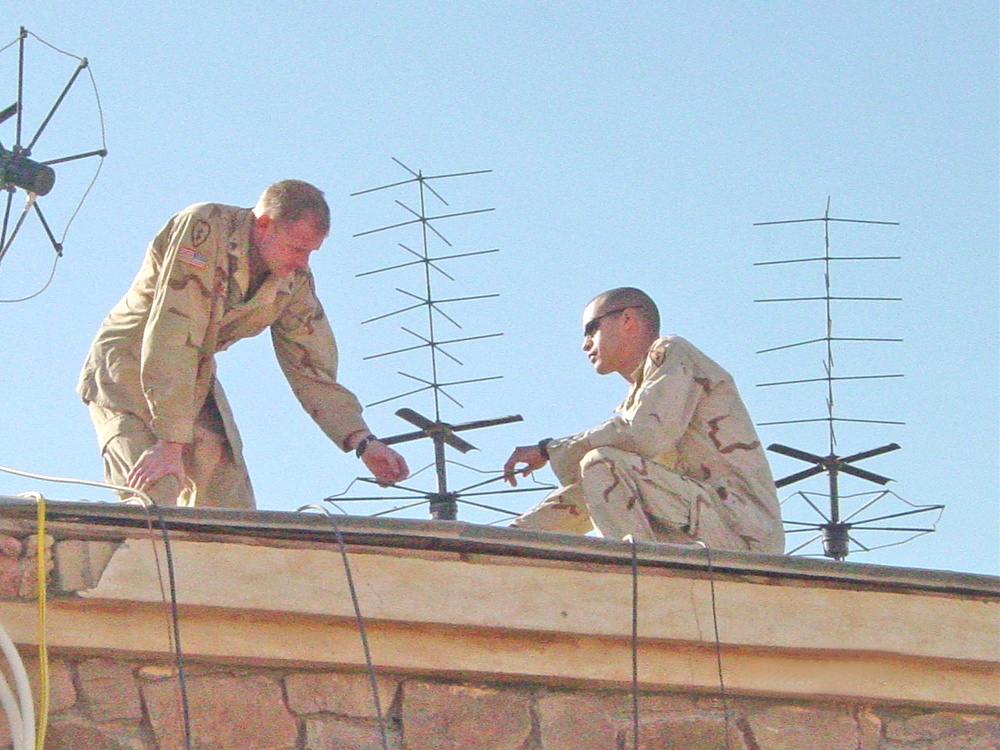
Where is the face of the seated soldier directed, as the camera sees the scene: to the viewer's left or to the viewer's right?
to the viewer's left

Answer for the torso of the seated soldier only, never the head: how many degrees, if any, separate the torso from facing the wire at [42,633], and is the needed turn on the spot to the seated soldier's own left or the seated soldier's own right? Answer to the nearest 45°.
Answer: approximately 45° to the seated soldier's own left

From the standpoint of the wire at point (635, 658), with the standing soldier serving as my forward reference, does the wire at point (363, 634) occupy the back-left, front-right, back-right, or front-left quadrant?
front-left

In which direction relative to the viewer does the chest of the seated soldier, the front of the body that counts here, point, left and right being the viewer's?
facing to the left of the viewer

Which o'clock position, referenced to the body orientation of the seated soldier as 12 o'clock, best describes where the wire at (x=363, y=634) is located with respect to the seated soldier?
The wire is roughly at 10 o'clock from the seated soldier.

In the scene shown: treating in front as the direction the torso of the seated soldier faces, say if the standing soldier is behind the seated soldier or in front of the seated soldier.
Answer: in front

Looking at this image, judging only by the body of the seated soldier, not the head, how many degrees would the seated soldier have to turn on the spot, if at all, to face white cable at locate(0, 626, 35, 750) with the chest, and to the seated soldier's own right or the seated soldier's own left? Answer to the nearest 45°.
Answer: approximately 45° to the seated soldier's own left
